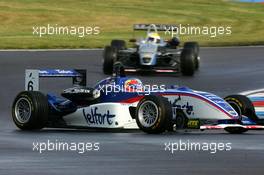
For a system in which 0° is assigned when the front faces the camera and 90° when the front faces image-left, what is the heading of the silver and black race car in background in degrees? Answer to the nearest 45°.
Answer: approximately 0°

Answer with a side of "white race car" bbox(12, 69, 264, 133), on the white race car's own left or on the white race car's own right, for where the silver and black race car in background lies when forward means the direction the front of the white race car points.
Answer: on the white race car's own left

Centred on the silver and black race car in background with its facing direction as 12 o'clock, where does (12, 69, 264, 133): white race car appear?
The white race car is roughly at 12 o'clock from the silver and black race car in background.

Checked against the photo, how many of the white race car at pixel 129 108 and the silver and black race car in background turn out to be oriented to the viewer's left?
0

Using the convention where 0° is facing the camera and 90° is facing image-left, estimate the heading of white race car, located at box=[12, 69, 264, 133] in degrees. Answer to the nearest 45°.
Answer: approximately 315°
